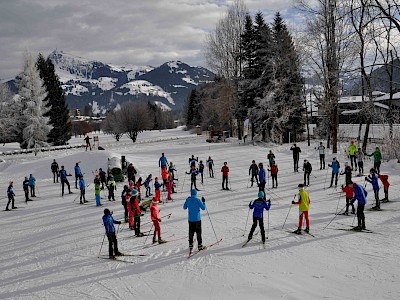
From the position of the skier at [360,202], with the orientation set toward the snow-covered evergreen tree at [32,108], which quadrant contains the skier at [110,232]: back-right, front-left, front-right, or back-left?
front-left

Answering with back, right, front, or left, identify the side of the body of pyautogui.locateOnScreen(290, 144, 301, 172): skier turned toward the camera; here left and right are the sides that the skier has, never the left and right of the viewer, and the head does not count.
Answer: front

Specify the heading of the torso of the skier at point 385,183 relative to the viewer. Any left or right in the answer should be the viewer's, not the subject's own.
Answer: facing to the left of the viewer

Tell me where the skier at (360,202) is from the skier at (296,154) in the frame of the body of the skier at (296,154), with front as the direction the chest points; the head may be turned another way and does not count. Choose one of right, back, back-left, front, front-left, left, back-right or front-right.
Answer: front

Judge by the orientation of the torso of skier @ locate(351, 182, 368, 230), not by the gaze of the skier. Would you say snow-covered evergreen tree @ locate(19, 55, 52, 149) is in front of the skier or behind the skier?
in front

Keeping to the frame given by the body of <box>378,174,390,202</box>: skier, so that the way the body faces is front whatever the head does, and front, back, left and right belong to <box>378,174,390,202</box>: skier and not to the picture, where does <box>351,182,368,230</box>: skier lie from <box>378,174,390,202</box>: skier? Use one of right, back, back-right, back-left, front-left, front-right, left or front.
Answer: left

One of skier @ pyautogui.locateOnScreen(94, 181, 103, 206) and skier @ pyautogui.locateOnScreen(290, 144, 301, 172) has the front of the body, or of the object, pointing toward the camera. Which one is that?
skier @ pyautogui.locateOnScreen(290, 144, 301, 172)

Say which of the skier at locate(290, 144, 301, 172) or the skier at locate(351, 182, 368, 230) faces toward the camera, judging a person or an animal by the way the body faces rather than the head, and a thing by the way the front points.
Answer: the skier at locate(290, 144, 301, 172)

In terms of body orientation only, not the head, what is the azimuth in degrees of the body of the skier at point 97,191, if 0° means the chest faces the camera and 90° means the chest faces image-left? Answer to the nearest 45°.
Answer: approximately 270°

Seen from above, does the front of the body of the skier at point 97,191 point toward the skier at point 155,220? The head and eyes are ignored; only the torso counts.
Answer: no

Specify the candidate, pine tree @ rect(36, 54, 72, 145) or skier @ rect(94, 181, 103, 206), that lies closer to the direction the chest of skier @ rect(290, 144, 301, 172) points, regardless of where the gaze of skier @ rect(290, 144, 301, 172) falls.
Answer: the skier

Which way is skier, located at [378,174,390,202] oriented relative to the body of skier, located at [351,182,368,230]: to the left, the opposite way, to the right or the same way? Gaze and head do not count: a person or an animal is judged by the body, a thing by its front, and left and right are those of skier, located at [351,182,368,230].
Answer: the same way

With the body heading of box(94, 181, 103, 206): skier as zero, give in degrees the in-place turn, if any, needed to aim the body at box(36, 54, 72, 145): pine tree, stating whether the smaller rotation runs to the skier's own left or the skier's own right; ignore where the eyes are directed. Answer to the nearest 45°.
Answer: approximately 90° to the skier's own left
